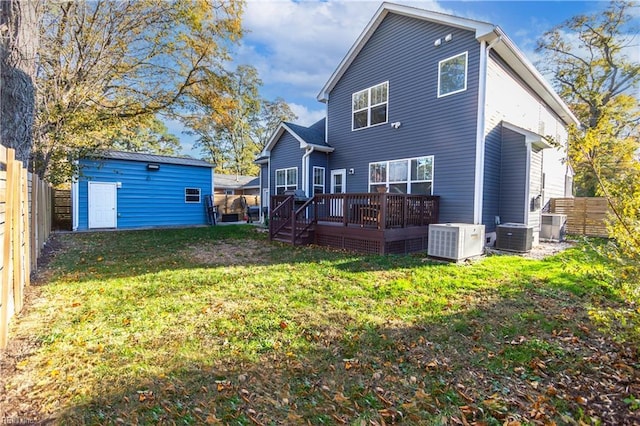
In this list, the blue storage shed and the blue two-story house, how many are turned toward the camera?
1

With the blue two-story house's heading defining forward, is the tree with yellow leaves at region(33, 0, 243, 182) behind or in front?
behind

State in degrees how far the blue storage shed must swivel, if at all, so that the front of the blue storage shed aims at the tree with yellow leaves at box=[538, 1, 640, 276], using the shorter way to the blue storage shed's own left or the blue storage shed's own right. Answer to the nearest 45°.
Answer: approximately 90° to the blue storage shed's own left

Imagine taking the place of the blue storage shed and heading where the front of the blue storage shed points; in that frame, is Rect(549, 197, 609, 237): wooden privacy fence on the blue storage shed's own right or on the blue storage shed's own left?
on the blue storage shed's own left

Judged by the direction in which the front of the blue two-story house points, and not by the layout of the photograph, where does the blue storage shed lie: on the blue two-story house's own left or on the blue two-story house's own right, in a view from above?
on the blue two-story house's own left

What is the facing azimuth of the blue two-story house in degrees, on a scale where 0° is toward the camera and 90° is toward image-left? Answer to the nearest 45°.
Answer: approximately 225°
